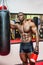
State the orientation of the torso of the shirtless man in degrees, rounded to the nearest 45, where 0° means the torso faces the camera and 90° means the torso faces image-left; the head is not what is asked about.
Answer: approximately 45°
